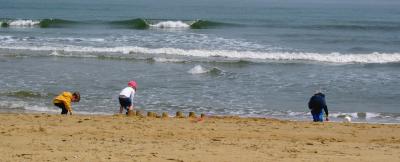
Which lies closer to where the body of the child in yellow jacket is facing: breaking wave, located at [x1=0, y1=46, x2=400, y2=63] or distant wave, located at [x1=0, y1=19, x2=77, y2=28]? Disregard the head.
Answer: the breaking wave

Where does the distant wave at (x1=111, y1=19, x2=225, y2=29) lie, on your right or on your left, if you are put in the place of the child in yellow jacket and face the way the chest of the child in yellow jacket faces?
on your left

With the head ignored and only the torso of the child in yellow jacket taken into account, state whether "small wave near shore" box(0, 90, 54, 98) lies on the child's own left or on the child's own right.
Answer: on the child's own left

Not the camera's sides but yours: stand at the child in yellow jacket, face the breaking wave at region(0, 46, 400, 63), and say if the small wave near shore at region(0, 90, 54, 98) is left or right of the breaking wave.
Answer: left

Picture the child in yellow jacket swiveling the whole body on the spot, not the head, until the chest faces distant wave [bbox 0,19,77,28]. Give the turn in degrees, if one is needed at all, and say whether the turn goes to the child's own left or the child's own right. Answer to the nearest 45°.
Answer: approximately 90° to the child's own left

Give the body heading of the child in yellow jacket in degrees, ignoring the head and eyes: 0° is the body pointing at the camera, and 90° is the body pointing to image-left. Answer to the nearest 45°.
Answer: approximately 270°
